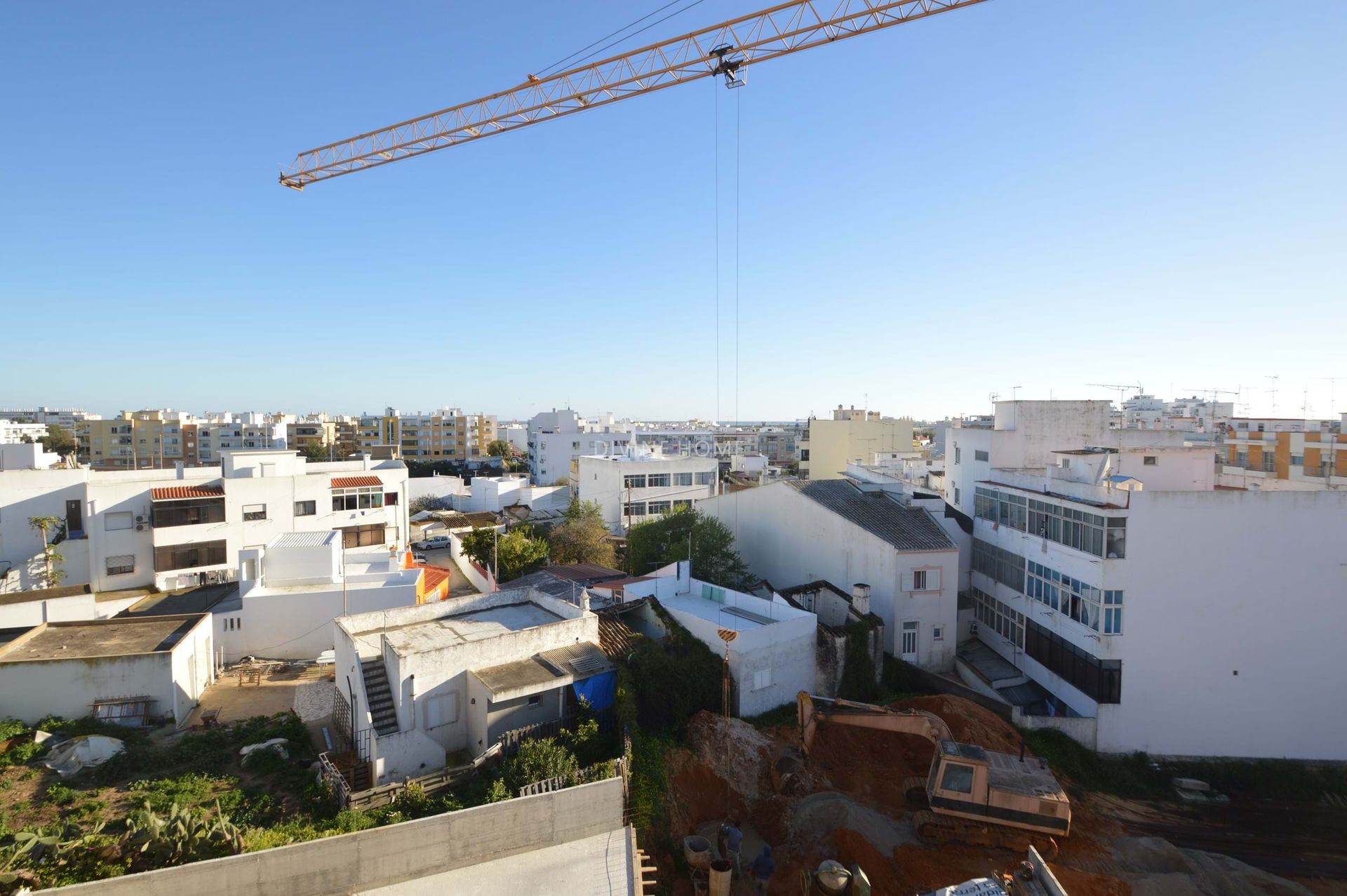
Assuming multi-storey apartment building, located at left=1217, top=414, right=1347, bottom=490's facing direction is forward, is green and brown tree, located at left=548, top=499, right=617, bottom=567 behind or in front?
in front

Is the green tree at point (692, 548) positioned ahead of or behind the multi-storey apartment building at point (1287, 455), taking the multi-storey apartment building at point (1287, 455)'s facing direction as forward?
ahead

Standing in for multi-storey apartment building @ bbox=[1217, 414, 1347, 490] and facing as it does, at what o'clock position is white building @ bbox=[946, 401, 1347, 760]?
The white building is roughly at 12 o'clock from the multi-storey apartment building.

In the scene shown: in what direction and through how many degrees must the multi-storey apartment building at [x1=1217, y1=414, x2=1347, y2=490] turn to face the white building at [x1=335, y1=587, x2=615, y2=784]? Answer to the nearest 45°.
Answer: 0° — it already faces it

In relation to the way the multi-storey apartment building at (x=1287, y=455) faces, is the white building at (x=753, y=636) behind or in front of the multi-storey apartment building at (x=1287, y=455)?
in front

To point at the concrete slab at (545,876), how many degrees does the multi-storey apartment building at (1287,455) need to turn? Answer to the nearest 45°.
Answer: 0° — it already faces it

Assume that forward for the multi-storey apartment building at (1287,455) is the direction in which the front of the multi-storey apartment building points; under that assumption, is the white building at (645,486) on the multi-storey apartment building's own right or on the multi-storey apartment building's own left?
on the multi-storey apartment building's own right

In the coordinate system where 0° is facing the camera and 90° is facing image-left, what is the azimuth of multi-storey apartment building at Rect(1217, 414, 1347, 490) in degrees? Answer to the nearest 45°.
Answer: approximately 0°

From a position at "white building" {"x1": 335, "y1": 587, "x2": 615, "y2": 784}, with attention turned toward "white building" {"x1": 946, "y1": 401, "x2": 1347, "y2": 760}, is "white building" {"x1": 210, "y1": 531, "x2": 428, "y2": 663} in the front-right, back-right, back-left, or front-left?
back-left
